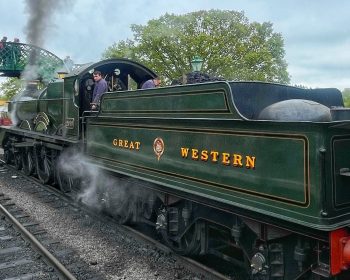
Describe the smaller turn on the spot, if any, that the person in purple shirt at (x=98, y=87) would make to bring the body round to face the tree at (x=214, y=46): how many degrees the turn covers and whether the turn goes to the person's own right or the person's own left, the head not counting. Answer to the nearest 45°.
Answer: approximately 135° to the person's own right

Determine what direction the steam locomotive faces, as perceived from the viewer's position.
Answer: facing away from the viewer and to the left of the viewer

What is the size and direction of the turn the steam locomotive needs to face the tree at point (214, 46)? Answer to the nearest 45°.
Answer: approximately 45° to its right

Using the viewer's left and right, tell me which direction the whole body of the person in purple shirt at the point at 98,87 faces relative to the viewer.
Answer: facing the viewer and to the left of the viewer

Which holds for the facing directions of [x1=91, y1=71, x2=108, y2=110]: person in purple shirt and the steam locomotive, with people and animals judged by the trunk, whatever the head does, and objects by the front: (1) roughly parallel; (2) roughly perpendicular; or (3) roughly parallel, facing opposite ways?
roughly perpendicular

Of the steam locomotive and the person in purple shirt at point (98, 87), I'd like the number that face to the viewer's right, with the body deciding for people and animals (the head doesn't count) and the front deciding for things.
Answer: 0
